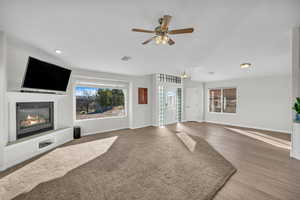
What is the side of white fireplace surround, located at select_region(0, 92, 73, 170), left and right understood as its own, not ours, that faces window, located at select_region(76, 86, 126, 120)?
left

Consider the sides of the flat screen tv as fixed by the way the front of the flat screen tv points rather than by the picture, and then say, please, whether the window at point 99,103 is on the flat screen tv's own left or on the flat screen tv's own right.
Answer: on the flat screen tv's own left

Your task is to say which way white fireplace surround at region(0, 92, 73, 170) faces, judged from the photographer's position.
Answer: facing the viewer and to the right of the viewer

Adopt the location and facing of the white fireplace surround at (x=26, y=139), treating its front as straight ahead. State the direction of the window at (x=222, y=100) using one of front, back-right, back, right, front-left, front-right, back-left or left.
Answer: front-left

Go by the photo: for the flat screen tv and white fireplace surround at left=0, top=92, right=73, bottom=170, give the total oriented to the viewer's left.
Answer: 0

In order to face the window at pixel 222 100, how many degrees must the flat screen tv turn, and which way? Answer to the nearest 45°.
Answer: approximately 45° to its left
